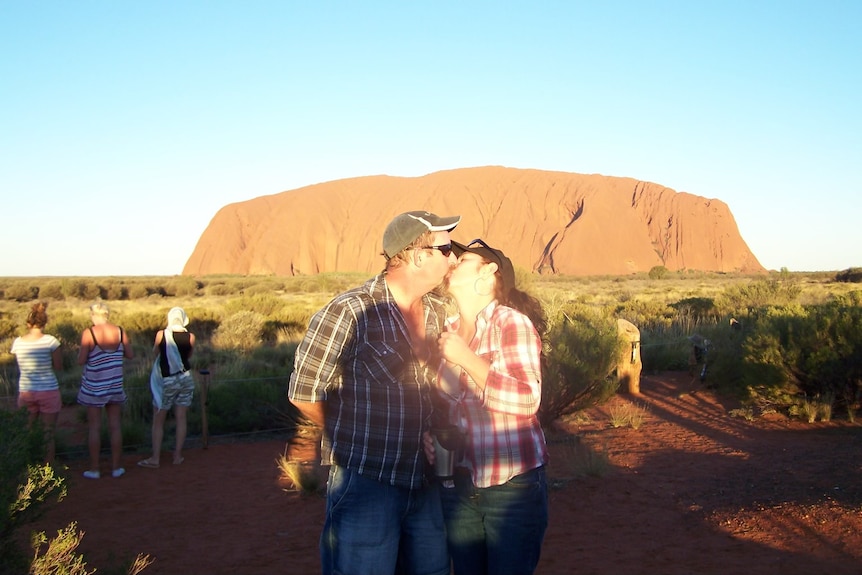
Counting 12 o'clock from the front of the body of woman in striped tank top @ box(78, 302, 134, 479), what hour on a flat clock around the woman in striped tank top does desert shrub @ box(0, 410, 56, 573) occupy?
The desert shrub is roughly at 6 o'clock from the woman in striped tank top.

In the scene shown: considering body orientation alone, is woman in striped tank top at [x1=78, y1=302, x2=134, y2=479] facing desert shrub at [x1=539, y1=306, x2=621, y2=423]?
no

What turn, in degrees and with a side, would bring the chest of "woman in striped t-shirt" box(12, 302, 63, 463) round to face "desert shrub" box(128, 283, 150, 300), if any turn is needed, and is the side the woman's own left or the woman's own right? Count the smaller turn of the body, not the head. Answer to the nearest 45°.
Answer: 0° — they already face it

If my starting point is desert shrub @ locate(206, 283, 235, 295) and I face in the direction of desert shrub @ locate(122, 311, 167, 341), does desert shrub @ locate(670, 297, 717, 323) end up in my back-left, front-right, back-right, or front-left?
front-left

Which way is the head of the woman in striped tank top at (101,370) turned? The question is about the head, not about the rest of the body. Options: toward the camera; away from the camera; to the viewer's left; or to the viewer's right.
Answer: away from the camera

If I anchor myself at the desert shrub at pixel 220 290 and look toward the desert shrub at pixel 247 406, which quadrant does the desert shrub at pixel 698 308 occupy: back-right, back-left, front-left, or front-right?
front-left

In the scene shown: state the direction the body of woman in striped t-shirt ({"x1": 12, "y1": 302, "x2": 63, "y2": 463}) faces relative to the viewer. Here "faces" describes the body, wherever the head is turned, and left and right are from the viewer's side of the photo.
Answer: facing away from the viewer

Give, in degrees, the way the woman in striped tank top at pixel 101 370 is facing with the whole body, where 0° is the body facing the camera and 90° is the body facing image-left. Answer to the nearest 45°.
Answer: approximately 180°

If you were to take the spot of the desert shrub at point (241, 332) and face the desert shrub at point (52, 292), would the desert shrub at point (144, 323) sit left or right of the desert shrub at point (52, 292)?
left

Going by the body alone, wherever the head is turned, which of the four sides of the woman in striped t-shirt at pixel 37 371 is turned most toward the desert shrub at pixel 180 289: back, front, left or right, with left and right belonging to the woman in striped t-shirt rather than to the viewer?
front

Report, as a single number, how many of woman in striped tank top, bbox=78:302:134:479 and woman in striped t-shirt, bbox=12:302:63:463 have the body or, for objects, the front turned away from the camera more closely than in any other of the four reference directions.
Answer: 2

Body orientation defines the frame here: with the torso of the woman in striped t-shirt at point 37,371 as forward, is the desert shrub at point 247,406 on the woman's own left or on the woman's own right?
on the woman's own right

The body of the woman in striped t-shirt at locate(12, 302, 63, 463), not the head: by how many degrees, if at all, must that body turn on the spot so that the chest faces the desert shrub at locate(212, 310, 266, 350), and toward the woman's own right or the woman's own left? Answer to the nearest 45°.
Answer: approximately 45° to the woman's own right

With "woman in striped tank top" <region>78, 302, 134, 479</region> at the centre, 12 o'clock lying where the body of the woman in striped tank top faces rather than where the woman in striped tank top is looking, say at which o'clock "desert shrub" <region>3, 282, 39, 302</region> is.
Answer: The desert shrub is roughly at 12 o'clock from the woman in striped tank top.

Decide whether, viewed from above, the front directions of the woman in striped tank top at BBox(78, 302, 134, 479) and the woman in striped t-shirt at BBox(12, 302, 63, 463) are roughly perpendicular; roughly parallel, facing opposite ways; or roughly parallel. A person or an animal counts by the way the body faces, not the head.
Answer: roughly parallel

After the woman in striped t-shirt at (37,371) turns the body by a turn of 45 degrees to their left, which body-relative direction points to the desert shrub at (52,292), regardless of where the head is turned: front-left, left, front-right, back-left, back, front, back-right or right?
front-right

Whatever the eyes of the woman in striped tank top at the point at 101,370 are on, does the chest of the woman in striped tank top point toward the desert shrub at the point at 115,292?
yes

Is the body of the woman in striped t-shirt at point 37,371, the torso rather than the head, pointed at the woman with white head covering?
no

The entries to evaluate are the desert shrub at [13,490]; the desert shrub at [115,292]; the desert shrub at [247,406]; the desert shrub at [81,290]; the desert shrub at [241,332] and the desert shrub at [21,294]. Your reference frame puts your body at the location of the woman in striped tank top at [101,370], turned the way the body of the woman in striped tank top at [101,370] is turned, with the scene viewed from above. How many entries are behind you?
1

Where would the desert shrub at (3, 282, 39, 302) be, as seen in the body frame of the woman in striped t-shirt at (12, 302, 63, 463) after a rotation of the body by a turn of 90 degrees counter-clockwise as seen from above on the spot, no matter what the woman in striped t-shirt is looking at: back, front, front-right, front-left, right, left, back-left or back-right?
right

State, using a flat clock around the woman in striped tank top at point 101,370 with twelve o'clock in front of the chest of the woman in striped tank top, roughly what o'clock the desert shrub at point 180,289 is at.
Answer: The desert shrub is roughly at 12 o'clock from the woman in striped tank top.
